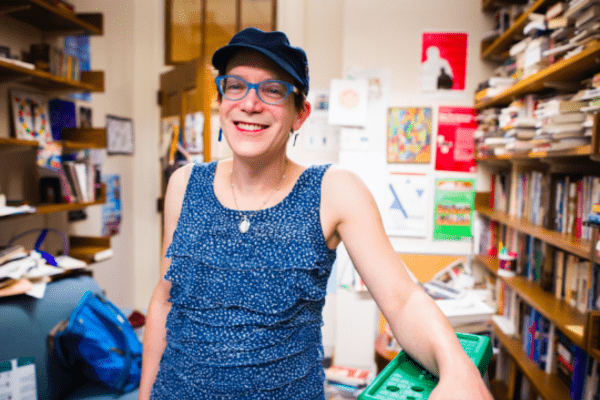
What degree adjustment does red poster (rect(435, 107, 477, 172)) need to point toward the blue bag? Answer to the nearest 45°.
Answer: approximately 45° to its right

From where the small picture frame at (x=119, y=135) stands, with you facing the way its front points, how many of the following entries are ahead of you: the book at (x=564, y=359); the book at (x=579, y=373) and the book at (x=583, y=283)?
3

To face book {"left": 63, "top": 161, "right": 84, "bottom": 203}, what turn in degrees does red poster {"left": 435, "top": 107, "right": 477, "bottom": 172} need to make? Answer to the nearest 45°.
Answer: approximately 45° to its right

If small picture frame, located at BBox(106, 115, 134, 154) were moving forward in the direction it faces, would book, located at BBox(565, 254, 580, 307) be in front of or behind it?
in front

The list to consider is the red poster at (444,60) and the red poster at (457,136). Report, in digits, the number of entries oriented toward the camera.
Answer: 2

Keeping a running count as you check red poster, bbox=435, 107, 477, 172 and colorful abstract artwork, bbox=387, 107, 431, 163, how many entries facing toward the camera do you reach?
2

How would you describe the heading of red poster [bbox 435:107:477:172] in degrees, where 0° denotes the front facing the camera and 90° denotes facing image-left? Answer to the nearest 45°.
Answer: approximately 0°

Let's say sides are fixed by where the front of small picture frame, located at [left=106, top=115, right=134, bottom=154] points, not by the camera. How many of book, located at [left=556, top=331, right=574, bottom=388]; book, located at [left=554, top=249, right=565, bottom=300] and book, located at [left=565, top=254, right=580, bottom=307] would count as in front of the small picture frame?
3

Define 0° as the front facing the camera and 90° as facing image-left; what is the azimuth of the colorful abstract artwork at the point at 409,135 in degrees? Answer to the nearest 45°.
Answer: approximately 0°

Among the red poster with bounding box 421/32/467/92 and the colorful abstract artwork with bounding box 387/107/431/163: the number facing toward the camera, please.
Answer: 2

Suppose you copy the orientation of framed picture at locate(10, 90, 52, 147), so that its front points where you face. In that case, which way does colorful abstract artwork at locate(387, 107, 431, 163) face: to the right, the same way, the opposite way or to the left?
to the right

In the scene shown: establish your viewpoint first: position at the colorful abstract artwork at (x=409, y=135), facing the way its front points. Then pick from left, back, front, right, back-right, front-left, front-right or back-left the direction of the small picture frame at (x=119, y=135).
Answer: right
